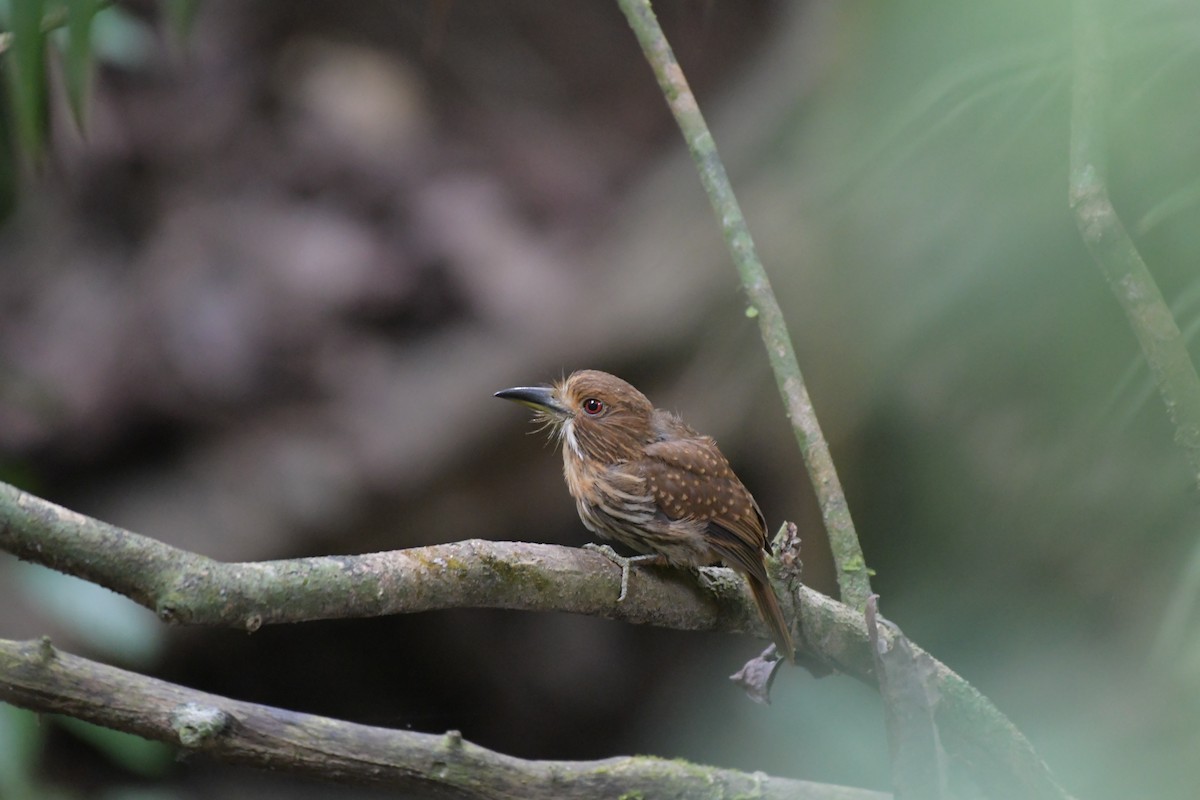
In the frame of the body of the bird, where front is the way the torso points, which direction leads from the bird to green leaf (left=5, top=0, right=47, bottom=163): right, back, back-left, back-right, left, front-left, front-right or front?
front-left

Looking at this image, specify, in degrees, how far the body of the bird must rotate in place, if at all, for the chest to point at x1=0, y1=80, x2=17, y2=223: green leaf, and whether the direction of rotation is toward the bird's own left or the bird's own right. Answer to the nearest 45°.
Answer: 0° — it already faces it

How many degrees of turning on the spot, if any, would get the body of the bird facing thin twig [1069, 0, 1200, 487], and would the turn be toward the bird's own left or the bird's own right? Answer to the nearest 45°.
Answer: approximately 135° to the bird's own left

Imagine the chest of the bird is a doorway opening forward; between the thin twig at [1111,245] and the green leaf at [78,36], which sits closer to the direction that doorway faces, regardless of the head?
the green leaf

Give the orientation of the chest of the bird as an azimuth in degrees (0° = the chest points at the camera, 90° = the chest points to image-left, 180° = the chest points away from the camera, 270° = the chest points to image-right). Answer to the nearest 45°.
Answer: approximately 90°
